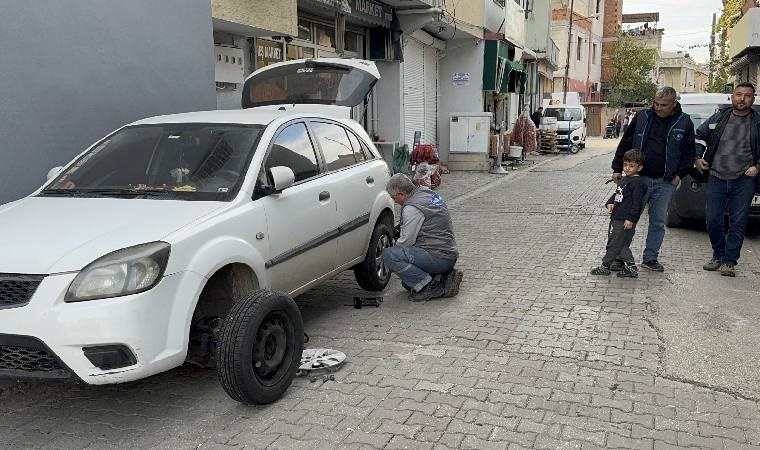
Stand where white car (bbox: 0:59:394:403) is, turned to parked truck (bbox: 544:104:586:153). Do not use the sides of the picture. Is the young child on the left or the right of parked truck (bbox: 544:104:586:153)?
right

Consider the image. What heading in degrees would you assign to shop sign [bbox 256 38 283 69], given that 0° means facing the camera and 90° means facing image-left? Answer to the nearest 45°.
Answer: approximately 315°

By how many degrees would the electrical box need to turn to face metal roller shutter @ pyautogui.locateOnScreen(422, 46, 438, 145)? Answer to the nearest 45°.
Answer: approximately 135° to its right

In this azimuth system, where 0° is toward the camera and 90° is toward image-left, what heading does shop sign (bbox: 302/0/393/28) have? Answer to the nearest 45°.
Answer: approximately 315°

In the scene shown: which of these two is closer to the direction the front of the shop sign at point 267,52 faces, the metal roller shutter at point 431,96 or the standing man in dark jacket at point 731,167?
the standing man in dark jacket

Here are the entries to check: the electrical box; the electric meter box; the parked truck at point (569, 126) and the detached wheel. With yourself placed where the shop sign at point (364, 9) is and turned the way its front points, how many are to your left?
2

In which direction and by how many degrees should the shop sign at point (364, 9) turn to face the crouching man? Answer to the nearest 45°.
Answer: approximately 45° to its right

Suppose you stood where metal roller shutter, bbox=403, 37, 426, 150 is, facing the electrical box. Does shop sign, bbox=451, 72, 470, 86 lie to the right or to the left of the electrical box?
left

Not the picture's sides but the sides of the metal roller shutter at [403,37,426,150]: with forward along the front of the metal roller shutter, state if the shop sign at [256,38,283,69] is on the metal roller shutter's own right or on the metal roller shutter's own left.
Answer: on the metal roller shutter's own right

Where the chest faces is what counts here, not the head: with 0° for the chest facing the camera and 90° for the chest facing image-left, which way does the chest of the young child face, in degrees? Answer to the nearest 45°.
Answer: approximately 45°
